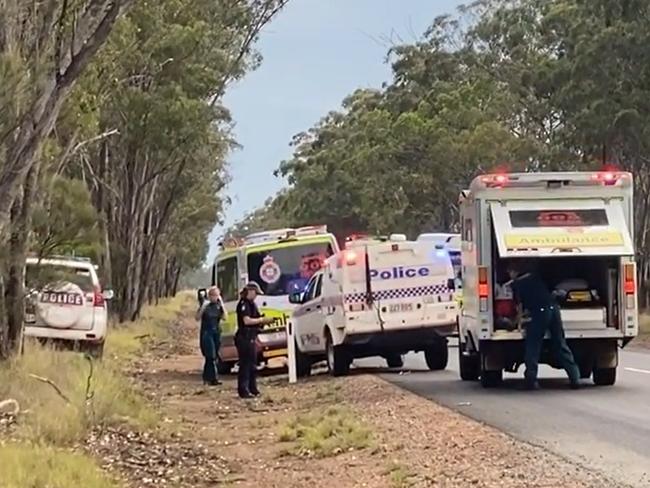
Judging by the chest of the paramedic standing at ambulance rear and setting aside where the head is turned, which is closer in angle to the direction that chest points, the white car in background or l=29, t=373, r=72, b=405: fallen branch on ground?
the white car in background

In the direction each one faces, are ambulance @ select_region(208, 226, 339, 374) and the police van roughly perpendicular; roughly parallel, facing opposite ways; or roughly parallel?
roughly parallel

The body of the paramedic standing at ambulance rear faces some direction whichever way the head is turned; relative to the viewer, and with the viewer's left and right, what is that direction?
facing away from the viewer and to the left of the viewer

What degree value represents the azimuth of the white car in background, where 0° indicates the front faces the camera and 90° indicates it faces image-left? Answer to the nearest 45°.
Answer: approximately 180°

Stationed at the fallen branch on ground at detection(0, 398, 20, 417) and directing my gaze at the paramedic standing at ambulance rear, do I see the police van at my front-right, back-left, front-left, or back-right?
front-left

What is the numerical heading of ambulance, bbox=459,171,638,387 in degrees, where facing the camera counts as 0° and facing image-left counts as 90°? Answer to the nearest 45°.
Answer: approximately 180°

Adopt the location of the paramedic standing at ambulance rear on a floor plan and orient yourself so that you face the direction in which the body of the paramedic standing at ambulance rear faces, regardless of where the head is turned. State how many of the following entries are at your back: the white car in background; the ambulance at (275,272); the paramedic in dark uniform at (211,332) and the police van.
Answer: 0
